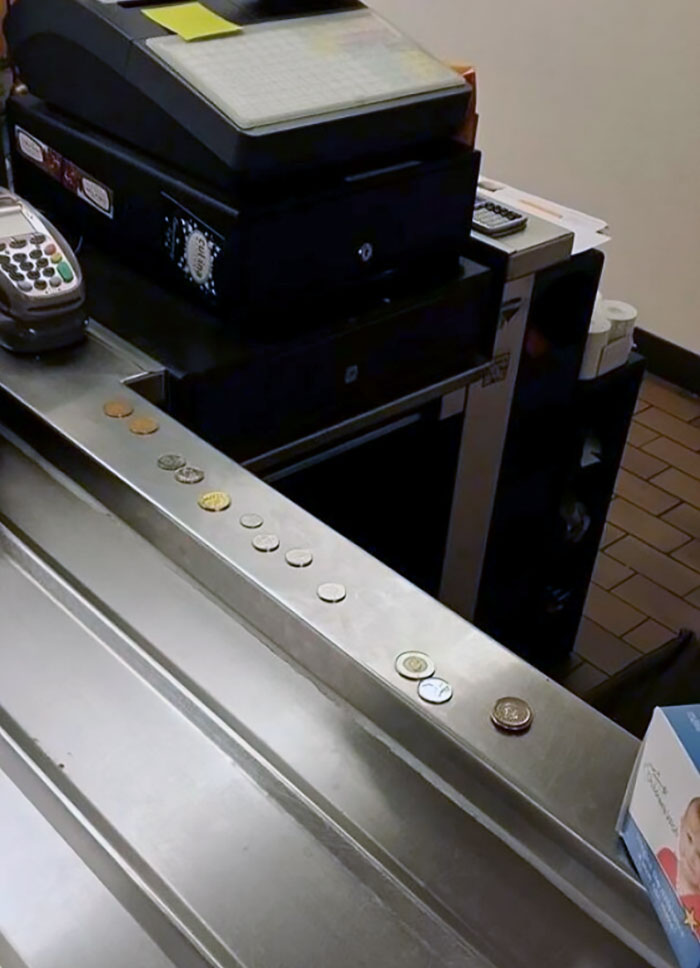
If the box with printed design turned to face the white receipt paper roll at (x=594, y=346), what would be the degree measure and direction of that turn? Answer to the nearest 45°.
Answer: approximately 135° to its right

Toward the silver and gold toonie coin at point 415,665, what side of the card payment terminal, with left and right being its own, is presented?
front

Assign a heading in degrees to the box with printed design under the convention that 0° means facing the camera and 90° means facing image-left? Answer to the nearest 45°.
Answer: approximately 45°

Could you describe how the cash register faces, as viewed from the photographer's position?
facing the viewer and to the right of the viewer

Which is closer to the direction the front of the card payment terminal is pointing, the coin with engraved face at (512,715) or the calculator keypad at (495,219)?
the coin with engraved face

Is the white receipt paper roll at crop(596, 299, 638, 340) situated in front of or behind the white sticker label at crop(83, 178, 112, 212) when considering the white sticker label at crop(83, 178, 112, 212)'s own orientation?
behind

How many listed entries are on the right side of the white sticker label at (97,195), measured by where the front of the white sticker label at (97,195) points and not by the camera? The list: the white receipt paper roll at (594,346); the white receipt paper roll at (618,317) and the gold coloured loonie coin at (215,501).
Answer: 0

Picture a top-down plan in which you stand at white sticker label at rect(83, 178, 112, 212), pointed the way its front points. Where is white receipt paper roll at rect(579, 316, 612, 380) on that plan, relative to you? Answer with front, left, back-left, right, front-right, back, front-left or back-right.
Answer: back-left

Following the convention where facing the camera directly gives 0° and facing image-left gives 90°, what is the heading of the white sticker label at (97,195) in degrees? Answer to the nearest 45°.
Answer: approximately 45°

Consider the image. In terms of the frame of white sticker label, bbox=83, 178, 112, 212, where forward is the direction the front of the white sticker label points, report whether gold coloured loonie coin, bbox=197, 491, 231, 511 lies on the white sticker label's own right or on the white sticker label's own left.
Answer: on the white sticker label's own left

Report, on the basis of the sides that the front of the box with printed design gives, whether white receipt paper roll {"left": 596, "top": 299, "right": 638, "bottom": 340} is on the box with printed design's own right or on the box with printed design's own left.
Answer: on the box with printed design's own right

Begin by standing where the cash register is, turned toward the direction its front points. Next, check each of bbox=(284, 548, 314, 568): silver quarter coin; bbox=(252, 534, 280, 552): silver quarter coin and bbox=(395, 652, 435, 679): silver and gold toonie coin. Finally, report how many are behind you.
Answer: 0
